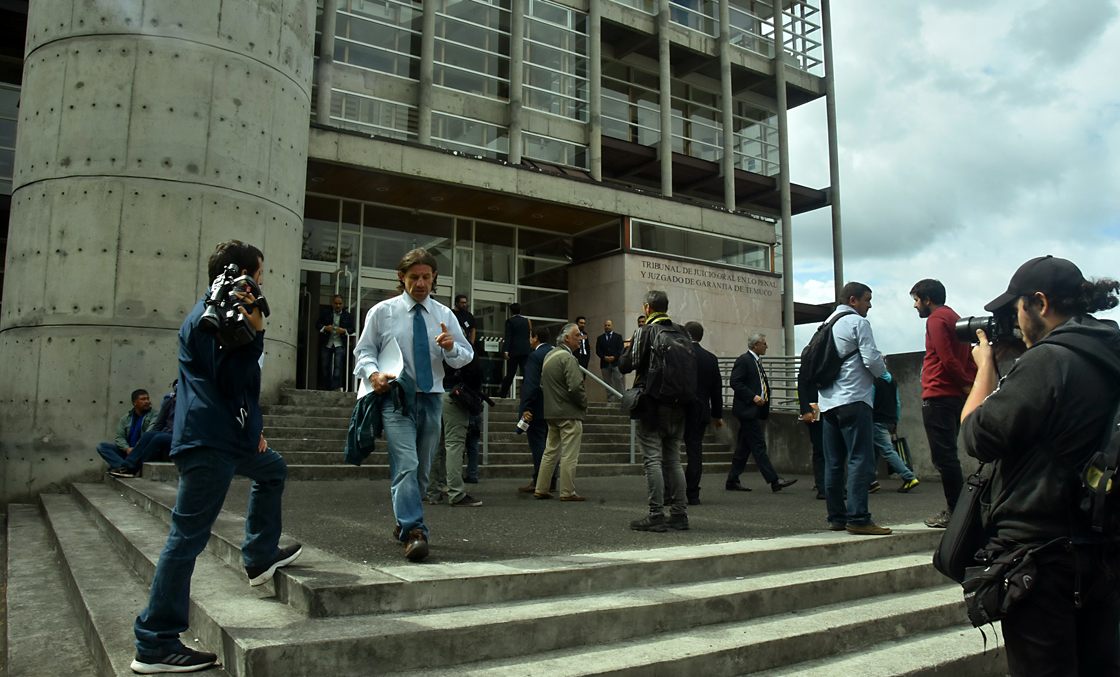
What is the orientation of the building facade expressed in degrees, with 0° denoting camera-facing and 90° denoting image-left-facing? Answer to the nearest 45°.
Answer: approximately 315°

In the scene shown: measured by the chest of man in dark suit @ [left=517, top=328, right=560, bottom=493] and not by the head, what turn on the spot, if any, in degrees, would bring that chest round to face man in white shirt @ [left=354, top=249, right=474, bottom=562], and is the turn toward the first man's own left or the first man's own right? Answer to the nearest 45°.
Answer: approximately 90° to the first man's own left

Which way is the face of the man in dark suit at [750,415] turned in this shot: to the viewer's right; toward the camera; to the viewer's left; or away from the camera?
to the viewer's right

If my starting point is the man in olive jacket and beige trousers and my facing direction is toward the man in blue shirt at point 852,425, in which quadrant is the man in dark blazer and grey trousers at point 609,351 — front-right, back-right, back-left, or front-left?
back-left

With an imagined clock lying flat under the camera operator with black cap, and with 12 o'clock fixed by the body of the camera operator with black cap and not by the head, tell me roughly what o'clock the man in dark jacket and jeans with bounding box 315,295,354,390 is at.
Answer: The man in dark jacket and jeans is roughly at 1 o'clock from the camera operator with black cap.

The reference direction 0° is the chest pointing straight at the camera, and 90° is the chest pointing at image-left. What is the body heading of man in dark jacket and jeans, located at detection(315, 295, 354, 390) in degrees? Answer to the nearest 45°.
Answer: approximately 0°

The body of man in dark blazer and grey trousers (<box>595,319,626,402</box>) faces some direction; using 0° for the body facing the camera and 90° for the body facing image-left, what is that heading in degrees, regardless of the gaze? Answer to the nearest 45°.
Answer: approximately 0°

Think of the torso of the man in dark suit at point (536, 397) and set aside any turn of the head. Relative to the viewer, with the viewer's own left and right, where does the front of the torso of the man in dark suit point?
facing to the left of the viewer
